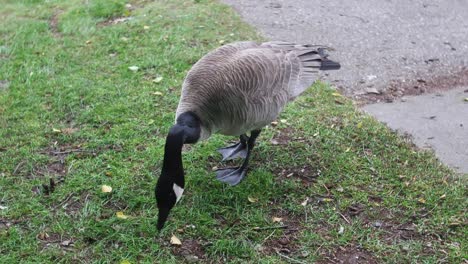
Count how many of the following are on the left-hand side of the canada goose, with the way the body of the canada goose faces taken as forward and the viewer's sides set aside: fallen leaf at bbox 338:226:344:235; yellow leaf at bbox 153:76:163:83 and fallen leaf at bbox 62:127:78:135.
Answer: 1

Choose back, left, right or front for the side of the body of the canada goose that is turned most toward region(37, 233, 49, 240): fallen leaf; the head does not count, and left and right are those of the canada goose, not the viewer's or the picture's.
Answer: front

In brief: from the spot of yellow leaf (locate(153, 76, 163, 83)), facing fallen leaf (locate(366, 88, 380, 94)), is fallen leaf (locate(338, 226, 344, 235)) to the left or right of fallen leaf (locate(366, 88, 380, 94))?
right

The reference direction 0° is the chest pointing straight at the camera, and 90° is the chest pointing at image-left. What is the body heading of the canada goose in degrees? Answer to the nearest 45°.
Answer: approximately 45°

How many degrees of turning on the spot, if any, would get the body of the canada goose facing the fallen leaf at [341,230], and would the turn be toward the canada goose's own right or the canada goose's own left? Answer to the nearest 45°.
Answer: approximately 90° to the canada goose's own left

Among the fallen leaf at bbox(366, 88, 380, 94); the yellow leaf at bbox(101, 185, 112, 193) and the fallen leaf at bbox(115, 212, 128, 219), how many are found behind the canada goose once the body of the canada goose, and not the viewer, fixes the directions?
1

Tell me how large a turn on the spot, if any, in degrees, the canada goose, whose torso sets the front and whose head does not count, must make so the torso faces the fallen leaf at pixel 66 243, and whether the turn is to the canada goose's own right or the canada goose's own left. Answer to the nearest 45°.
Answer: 0° — it already faces it

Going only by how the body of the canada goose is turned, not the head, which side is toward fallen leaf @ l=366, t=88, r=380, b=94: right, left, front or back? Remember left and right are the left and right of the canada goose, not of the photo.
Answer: back

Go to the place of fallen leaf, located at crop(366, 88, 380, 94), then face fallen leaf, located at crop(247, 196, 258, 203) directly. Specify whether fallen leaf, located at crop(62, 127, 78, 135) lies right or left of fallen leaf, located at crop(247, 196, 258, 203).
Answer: right

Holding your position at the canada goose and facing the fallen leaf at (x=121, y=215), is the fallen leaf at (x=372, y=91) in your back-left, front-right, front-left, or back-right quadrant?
back-right

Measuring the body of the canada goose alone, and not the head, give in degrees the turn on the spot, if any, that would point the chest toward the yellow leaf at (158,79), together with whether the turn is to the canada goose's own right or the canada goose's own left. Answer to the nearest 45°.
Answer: approximately 90° to the canada goose's own right

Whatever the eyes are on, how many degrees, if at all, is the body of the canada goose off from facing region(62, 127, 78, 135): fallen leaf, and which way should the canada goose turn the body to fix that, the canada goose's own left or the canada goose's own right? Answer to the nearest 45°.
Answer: approximately 90° to the canada goose's own right
